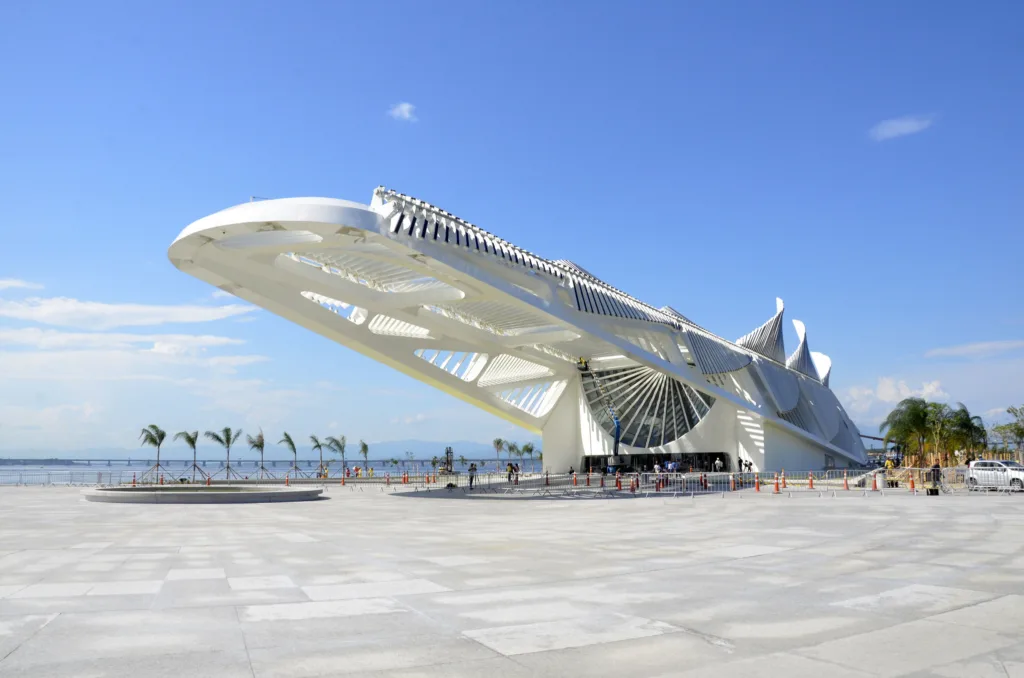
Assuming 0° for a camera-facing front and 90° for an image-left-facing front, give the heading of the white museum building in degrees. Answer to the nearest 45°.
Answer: approximately 45°

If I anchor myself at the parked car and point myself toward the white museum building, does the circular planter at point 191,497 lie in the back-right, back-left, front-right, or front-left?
front-left

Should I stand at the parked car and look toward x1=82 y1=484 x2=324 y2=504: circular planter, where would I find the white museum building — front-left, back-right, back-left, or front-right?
front-right

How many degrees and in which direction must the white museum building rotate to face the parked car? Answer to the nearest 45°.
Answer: approximately 135° to its left
